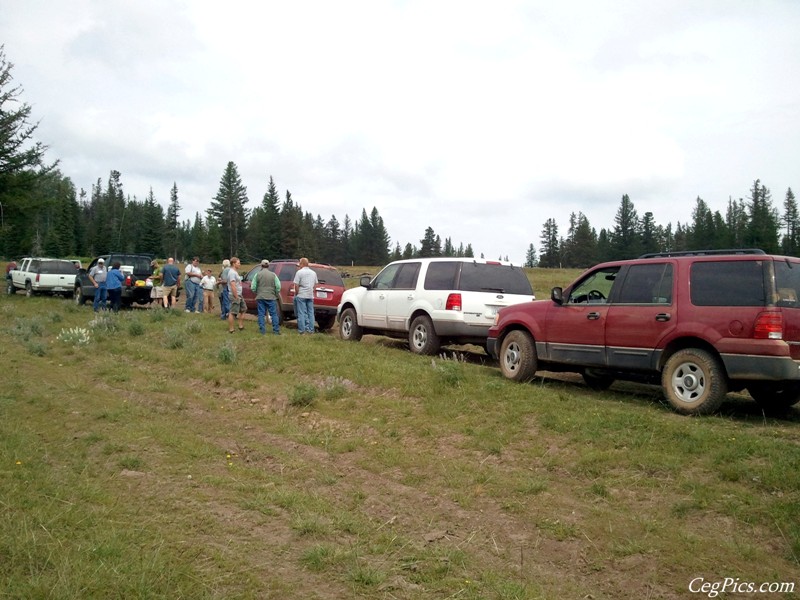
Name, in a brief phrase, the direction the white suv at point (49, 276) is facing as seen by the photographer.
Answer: facing away from the viewer and to the left of the viewer

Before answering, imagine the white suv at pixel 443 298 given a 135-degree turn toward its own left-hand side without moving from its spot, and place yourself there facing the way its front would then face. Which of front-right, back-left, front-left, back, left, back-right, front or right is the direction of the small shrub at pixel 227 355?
right

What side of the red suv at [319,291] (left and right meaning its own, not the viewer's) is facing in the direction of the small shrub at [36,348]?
left

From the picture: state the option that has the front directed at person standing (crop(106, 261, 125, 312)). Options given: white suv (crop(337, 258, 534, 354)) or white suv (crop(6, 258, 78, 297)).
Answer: the white suv (crop(337, 258, 534, 354))

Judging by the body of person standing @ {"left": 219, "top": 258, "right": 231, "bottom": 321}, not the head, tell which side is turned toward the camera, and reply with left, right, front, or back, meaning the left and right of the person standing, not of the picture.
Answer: left

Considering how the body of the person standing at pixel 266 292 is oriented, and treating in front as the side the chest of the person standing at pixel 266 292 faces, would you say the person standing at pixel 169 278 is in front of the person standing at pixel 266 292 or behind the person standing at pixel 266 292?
in front

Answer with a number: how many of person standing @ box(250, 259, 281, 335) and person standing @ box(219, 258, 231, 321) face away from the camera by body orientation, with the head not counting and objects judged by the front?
1

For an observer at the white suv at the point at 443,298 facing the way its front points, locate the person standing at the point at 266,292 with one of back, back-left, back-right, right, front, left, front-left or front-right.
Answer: front

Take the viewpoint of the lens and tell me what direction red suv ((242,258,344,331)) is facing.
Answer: facing away from the viewer and to the left of the viewer

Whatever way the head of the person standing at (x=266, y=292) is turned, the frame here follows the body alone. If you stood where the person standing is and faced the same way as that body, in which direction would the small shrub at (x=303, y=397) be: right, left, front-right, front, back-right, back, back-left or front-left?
back

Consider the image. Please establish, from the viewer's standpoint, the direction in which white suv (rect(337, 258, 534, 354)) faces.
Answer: facing away from the viewer and to the left of the viewer

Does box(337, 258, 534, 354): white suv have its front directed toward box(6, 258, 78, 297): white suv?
yes

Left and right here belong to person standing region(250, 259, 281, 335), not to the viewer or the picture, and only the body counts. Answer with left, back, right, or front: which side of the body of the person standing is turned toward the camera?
back

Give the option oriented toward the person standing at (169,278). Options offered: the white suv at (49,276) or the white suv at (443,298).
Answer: the white suv at (443,298)

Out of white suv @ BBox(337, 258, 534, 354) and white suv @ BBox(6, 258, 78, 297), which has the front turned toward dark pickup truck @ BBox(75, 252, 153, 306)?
the white suv @ BBox(337, 258, 534, 354)

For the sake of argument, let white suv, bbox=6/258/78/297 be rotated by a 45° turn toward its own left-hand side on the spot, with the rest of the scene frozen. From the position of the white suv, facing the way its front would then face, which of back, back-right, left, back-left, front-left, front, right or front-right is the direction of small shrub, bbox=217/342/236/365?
left
